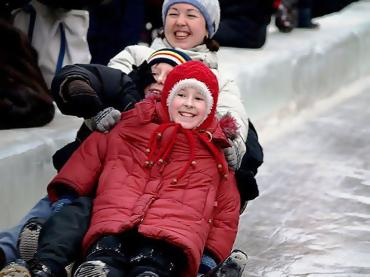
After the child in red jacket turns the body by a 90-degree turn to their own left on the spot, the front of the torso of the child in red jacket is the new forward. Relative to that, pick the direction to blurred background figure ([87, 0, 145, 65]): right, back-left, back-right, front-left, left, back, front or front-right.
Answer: left

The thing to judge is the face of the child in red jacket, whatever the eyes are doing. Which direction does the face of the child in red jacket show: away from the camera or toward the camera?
toward the camera

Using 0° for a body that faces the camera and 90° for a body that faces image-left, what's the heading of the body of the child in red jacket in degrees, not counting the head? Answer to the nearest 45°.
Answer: approximately 0°

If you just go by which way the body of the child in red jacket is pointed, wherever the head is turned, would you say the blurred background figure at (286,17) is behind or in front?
behind

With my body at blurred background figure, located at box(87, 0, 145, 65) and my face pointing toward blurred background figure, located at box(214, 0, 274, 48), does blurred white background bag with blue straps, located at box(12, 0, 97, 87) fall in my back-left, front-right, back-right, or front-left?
back-right

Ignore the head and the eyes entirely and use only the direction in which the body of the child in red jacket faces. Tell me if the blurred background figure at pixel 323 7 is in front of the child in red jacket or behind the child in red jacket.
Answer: behind

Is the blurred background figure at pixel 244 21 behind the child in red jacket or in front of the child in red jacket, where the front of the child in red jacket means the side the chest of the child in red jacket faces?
behind
